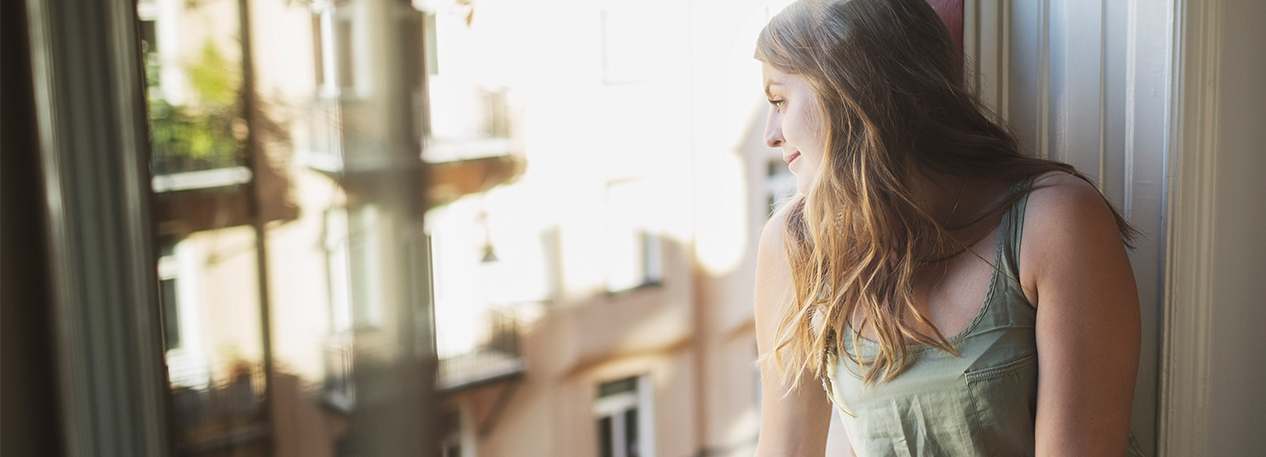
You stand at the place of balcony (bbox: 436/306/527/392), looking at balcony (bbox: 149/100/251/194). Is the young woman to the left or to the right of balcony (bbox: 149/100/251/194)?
left

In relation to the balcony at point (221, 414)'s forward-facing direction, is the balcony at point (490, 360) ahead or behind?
behind

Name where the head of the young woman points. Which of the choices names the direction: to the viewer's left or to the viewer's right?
to the viewer's left

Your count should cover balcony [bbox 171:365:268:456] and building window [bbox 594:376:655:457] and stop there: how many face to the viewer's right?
0

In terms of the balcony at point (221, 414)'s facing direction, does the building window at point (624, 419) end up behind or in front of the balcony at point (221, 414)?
behind

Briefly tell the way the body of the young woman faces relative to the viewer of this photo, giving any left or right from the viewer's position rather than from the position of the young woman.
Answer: facing the viewer and to the left of the viewer
